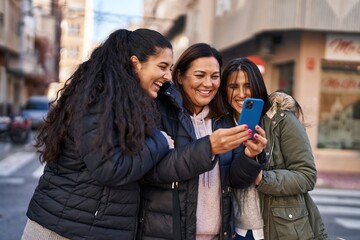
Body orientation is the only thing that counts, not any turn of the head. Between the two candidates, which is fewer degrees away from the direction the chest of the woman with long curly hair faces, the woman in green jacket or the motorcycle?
the woman in green jacket

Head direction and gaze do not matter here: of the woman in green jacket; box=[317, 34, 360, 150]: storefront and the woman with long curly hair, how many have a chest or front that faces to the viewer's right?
1

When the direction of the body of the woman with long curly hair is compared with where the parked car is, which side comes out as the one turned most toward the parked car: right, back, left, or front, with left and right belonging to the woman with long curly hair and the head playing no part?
left

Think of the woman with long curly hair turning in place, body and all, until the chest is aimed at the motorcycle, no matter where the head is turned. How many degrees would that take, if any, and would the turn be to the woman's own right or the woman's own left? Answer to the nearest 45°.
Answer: approximately 90° to the woman's own left

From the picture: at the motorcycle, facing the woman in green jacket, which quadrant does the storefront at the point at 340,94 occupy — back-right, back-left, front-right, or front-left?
front-left

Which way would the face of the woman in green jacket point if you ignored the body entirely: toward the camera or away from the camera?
toward the camera

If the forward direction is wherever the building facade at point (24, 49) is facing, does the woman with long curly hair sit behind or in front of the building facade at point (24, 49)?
in front

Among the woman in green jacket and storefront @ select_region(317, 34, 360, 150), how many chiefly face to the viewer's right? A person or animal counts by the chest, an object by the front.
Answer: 0

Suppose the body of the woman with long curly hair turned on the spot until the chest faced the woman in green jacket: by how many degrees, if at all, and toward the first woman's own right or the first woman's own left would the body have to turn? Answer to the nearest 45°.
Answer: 0° — they already face them

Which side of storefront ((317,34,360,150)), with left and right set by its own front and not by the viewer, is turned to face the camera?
front

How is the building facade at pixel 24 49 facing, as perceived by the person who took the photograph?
facing the viewer and to the right of the viewer

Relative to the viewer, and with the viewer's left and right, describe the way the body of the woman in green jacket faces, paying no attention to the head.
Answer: facing the viewer and to the left of the viewer

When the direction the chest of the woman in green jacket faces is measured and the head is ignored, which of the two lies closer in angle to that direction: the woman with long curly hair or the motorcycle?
the woman with long curly hair

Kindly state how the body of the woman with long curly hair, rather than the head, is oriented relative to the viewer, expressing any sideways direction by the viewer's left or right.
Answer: facing to the right of the viewer

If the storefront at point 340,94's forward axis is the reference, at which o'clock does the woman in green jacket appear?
The woman in green jacket is roughly at 12 o'clock from the storefront.
